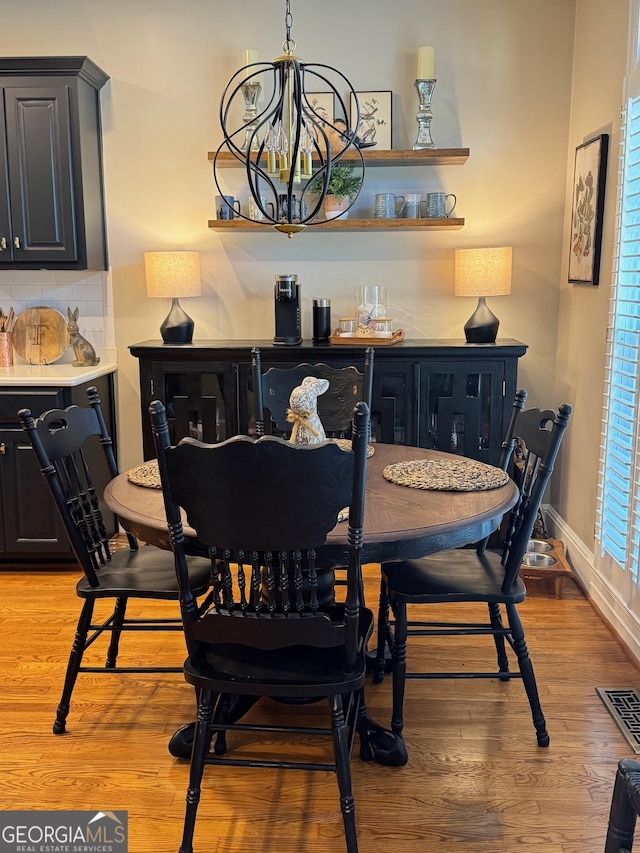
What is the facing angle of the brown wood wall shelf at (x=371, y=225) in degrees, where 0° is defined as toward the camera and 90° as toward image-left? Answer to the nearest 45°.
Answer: approximately 0°

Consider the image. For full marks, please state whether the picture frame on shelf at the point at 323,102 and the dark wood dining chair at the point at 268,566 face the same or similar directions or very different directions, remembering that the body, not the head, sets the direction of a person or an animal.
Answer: very different directions

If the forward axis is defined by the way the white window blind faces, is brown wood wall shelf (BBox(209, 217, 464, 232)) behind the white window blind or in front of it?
in front

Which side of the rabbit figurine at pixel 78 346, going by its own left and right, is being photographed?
left

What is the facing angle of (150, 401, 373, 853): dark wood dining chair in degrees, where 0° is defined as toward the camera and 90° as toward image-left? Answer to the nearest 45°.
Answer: approximately 180°

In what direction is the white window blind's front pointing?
to the viewer's left

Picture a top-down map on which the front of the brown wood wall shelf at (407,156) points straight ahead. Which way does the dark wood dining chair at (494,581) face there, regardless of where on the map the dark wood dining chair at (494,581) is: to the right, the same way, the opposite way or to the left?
to the right

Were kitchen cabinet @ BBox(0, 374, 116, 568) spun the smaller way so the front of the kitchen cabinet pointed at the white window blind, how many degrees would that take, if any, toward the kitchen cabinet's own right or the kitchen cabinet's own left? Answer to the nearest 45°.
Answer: approximately 45° to the kitchen cabinet's own left

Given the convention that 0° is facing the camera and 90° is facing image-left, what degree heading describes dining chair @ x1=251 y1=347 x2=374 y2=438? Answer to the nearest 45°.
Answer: approximately 0°

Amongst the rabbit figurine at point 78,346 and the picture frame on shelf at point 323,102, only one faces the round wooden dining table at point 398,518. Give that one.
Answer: the picture frame on shelf

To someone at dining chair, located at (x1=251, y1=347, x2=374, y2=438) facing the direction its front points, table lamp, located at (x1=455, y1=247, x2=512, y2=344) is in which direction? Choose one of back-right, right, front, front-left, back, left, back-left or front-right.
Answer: back-left
